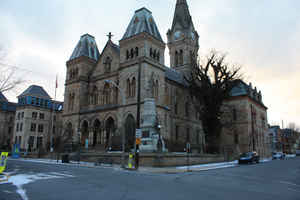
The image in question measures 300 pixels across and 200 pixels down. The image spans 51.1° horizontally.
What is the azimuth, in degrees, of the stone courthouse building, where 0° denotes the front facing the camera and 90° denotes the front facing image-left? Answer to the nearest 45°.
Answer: approximately 45°

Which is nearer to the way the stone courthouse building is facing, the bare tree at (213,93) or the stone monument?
the stone monument

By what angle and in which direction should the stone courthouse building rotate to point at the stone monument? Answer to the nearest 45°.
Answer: approximately 45° to its left

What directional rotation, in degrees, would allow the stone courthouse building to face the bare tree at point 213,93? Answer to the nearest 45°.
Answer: approximately 135° to its left
